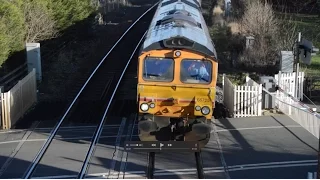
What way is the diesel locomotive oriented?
toward the camera

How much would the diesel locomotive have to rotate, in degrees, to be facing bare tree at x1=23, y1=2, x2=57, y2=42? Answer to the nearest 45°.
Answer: approximately 135° to its right

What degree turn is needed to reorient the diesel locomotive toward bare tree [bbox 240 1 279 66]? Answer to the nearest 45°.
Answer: approximately 180°

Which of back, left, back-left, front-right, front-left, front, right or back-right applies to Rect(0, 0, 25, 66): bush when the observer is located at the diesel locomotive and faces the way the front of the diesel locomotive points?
back-right

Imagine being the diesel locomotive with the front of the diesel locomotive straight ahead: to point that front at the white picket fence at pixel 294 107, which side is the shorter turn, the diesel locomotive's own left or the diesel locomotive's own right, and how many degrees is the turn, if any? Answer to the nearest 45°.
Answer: approximately 45° to the diesel locomotive's own left

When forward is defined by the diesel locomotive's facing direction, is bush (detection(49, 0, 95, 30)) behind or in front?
behind

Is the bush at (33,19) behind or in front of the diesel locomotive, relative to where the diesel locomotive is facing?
behind
